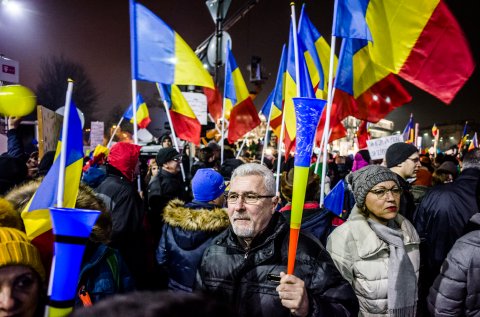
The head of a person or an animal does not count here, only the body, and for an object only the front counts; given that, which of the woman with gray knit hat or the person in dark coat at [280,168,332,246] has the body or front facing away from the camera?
the person in dark coat

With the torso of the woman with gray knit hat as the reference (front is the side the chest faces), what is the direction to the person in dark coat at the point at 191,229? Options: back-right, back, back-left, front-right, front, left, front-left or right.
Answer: back-right

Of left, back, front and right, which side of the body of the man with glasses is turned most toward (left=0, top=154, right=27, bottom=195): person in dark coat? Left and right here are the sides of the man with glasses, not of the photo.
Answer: right

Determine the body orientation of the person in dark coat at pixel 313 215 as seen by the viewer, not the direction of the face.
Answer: away from the camera

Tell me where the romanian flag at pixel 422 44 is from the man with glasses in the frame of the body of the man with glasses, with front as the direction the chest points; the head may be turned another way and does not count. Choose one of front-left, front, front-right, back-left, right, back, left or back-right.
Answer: back

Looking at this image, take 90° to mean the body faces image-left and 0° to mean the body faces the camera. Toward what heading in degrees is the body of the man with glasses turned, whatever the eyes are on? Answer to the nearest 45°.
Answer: approximately 45°

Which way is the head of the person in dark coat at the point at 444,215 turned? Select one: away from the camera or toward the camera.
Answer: away from the camera

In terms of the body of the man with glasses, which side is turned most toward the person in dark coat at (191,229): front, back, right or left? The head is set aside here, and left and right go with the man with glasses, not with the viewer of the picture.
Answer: right

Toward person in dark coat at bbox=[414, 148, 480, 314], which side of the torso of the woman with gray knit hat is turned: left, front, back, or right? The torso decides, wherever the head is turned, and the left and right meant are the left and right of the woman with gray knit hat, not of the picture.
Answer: left
